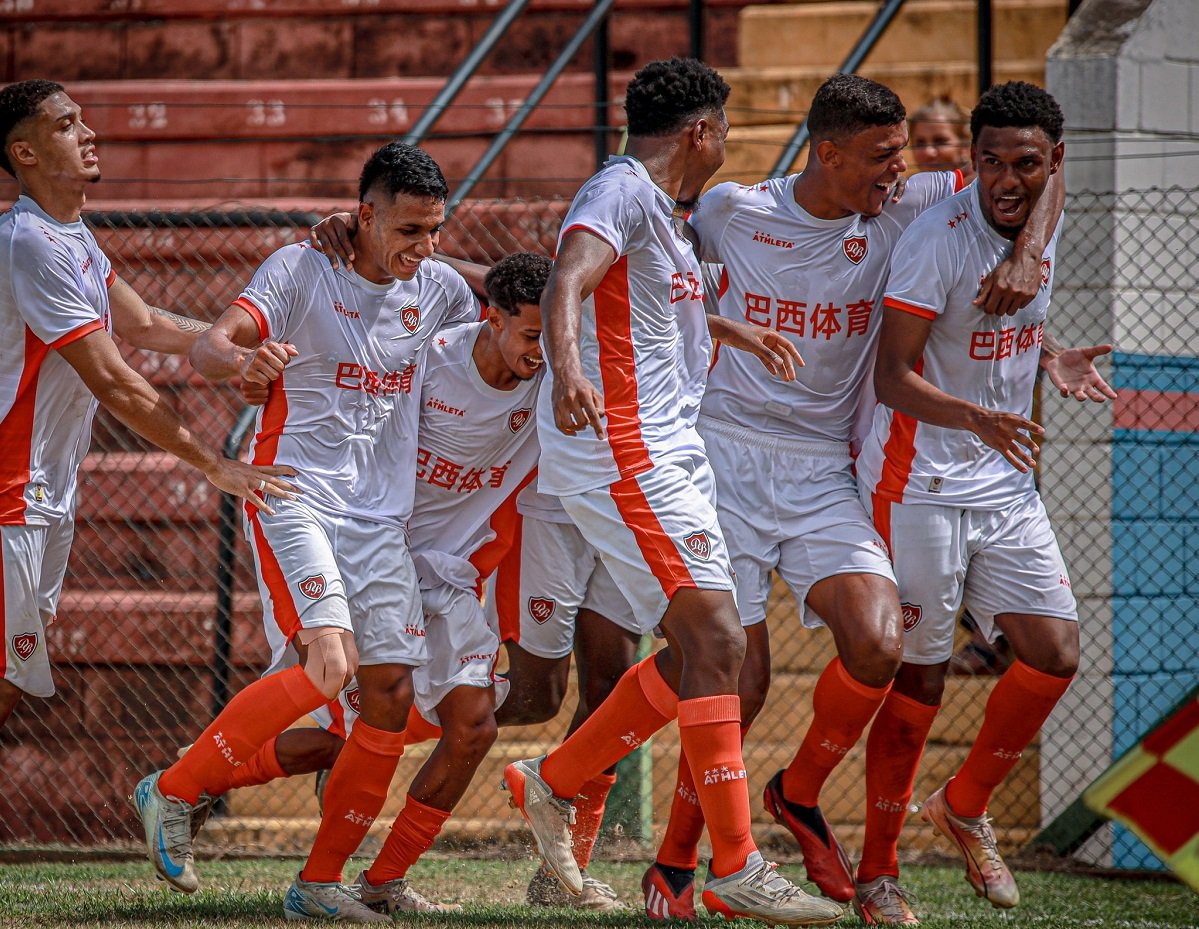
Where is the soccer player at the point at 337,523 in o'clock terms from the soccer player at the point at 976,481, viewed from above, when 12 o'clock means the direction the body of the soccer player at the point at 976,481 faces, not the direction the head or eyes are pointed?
the soccer player at the point at 337,523 is roughly at 4 o'clock from the soccer player at the point at 976,481.

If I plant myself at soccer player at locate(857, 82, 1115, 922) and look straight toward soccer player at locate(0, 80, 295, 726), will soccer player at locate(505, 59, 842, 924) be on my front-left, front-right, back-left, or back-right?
front-left

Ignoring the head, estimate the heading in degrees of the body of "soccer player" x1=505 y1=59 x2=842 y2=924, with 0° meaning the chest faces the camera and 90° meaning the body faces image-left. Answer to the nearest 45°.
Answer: approximately 270°

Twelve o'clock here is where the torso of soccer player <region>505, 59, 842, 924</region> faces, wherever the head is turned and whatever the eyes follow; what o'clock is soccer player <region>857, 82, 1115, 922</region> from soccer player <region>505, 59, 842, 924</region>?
soccer player <region>857, 82, 1115, 922</region> is roughly at 11 o'clock from soccer player <region>505, 59, 842, 924</region>.

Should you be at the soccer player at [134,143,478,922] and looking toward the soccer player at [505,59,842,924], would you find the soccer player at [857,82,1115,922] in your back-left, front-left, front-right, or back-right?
front-left

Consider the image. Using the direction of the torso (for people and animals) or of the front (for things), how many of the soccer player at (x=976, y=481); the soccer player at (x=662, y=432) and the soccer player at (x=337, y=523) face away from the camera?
0

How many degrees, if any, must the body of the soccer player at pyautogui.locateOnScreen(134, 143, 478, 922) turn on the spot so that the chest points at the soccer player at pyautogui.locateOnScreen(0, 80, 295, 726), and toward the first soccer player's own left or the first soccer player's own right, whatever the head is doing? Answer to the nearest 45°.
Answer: approximately 135° to the first soccer player's own right

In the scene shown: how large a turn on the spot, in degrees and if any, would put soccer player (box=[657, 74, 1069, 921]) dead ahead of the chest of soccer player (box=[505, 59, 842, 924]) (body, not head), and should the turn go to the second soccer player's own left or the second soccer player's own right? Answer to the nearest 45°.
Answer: approximately 45° to the second soccer player's own left

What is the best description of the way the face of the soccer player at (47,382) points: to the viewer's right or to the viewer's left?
to the viewer's right

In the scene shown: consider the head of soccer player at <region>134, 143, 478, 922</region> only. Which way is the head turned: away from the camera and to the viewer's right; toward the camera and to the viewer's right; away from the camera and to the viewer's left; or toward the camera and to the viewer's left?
toward the camera and to the viewer's right
